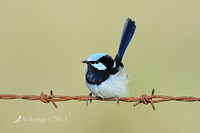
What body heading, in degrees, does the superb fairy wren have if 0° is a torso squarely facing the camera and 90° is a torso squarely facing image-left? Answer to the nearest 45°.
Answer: approximately 45°
